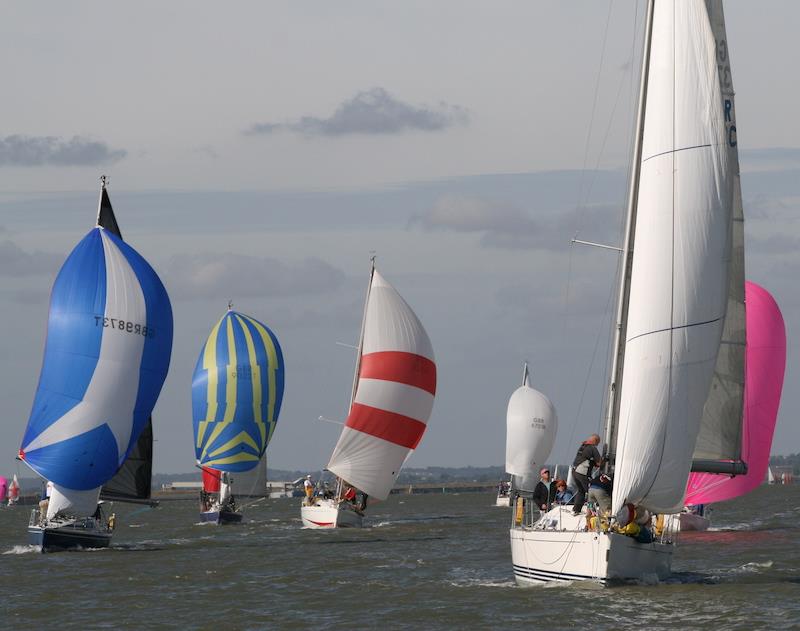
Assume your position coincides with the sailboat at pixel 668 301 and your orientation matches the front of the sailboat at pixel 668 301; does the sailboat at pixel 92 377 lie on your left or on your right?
on your right

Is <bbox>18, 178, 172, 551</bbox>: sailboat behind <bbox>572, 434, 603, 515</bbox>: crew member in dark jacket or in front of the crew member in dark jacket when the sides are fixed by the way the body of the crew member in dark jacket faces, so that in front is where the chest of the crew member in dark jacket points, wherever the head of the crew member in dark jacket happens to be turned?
behind

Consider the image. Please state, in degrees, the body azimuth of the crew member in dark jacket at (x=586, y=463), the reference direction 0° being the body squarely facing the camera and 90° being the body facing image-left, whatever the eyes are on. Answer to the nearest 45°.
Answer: approximately 270°

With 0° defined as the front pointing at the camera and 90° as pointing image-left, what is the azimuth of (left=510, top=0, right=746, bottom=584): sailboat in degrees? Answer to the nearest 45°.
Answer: approximately 0°
